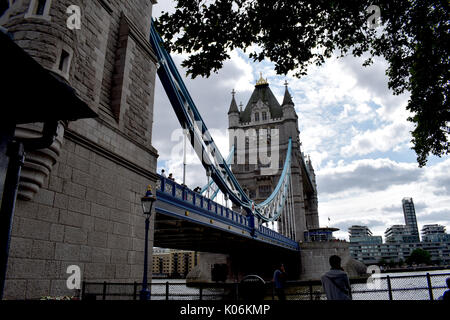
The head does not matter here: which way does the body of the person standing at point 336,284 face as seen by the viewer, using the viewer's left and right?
facing away from the viewer

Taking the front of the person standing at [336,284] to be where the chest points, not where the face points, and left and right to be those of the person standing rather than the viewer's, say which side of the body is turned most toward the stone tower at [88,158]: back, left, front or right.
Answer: left
